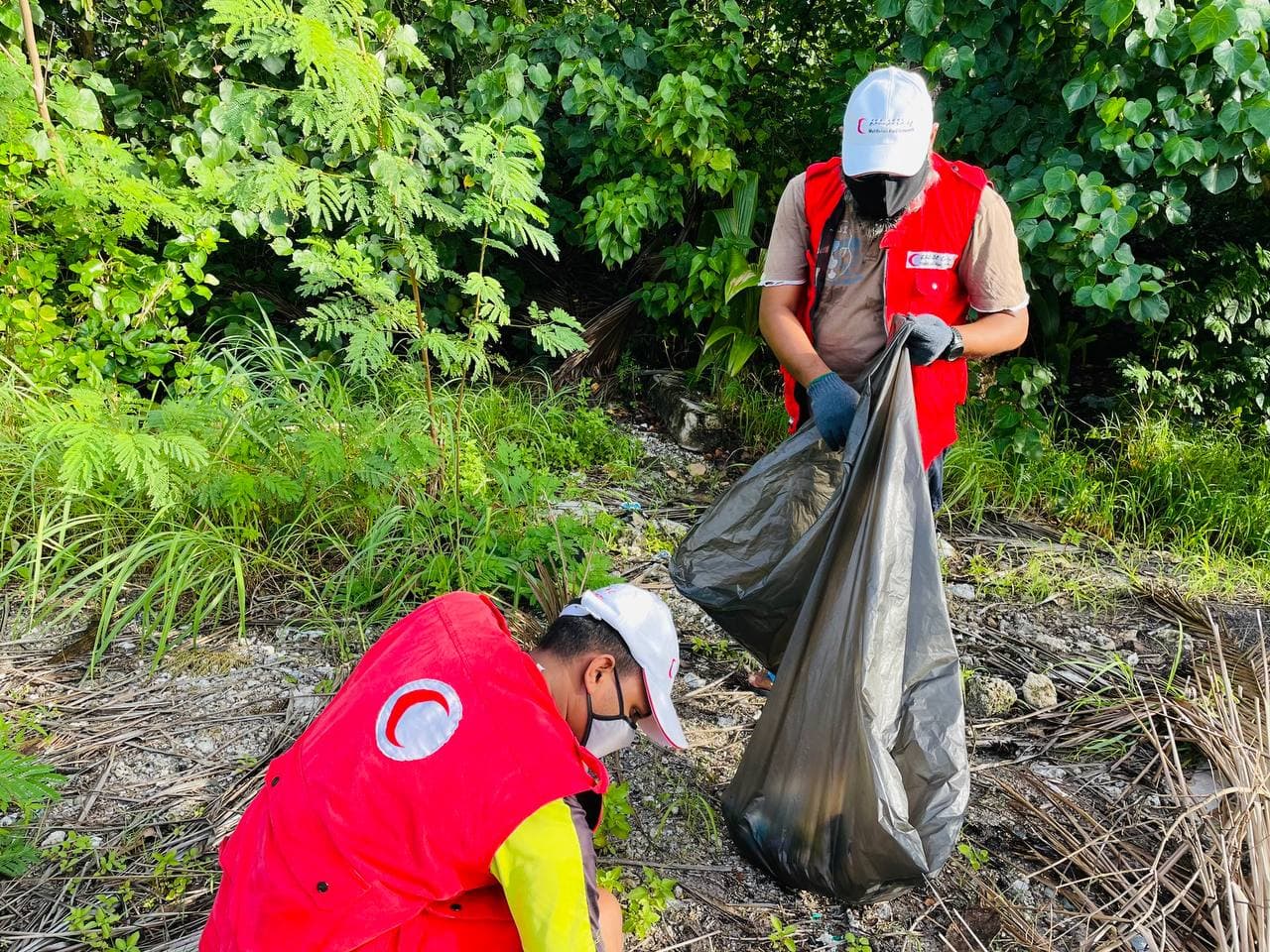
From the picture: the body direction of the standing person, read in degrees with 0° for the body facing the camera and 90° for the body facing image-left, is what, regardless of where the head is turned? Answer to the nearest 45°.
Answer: approximately 0°

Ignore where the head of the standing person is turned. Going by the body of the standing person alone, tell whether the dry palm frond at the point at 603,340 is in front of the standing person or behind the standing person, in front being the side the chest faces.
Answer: behind

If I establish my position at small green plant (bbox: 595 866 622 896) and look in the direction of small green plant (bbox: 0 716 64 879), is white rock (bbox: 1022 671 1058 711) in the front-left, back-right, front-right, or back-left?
back-right

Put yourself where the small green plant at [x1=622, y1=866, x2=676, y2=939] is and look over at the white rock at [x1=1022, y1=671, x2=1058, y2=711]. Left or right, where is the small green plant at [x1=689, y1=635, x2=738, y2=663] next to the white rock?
left

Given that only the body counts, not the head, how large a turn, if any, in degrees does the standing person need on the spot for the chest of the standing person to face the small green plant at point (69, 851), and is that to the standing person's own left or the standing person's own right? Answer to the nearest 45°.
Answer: approximately 45° to the standing person's own right
